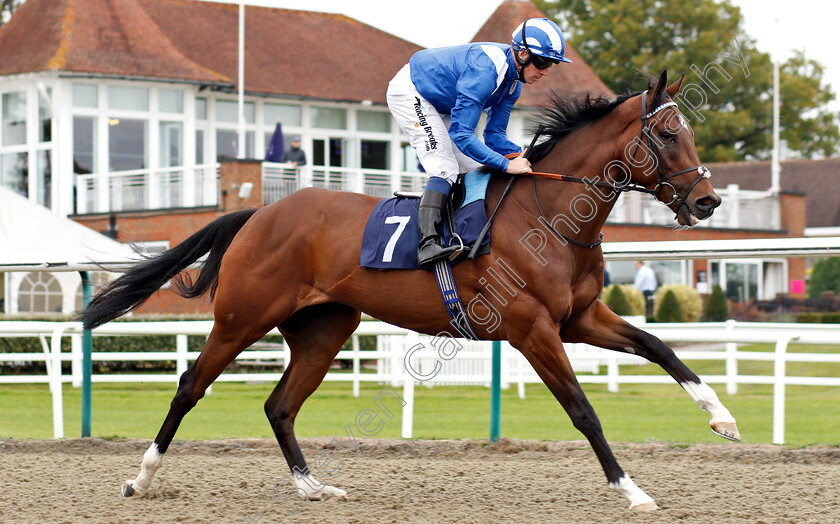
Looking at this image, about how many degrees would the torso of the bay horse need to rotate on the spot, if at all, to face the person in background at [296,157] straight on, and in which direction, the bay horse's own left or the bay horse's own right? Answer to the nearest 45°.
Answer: approximately 90° to the bay horse's own left

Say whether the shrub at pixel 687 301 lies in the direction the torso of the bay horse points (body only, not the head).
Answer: no

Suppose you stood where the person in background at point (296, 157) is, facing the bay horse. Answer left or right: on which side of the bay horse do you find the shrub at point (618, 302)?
left

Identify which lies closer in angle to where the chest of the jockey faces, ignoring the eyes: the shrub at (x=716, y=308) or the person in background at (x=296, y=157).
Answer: the shrub

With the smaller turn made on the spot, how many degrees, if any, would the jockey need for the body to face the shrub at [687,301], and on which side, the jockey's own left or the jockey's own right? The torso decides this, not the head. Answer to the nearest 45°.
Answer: approximately 90° to the jockey's own left

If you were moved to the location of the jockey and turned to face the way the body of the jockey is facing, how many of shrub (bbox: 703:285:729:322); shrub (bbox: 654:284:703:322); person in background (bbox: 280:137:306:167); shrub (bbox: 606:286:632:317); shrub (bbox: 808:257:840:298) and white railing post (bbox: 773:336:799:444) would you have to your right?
0

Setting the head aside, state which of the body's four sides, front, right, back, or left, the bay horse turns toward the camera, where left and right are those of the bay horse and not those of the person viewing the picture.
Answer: right

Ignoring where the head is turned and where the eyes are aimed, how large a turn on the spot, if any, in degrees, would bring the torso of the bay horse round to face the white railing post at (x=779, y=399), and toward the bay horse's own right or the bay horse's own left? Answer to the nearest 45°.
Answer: approximately 45° to the bay horse's own left

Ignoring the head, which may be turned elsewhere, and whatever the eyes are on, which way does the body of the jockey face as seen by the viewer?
to the viewer's right

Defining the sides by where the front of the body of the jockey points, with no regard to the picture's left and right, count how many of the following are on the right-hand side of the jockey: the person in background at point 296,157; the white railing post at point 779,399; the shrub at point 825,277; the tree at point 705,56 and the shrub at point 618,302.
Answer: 0

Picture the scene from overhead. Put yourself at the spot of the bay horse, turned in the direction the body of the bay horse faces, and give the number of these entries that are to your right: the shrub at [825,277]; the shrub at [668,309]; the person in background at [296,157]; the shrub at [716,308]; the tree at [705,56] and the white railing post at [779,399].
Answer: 0

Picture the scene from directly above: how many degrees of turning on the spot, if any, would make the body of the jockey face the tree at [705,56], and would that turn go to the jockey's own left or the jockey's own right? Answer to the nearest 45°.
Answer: approximately 90° to the jockey's own left

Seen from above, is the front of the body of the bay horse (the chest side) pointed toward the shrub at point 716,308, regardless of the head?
no

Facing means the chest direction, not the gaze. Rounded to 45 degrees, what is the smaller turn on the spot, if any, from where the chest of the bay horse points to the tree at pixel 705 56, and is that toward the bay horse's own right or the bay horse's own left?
approximately 90° to the bay horse's own left

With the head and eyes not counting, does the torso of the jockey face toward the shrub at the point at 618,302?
no

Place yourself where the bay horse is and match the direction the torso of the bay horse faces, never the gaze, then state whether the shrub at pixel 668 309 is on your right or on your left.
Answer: on your left
